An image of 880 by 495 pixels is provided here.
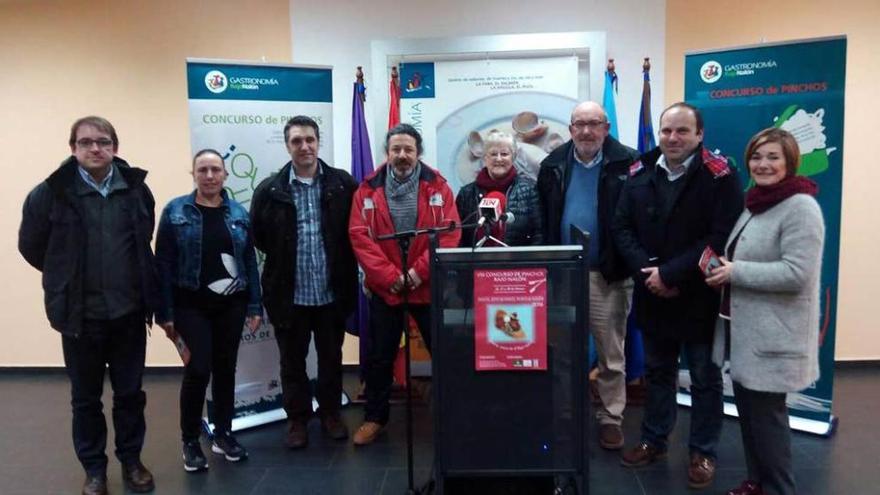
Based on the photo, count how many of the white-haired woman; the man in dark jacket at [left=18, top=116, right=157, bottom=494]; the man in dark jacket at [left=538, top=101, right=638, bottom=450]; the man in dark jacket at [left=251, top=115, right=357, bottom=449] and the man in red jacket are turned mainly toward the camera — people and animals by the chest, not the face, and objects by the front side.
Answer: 5

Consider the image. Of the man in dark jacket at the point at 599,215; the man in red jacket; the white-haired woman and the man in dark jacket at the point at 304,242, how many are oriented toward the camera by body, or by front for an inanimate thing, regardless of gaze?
4

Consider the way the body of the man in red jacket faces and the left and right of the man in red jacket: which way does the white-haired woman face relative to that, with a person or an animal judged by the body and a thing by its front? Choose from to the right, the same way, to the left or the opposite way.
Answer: the same way

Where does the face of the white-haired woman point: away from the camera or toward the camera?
toward the camera

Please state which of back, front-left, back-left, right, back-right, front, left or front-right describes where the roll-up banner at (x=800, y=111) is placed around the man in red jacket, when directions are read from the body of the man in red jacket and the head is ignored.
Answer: left

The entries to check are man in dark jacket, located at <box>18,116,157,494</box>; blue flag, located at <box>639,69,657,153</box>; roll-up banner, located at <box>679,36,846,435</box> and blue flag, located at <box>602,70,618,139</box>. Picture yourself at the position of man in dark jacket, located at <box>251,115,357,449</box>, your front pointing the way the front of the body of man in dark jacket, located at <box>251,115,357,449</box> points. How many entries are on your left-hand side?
3

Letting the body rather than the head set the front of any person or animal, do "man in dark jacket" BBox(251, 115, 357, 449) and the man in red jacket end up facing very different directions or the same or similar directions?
same or similar directions

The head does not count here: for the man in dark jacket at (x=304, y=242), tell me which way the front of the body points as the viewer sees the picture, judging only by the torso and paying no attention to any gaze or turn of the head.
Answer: toward the camera

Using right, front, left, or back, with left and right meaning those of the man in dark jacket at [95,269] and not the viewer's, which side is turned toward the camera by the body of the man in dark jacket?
front

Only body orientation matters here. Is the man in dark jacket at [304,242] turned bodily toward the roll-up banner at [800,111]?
no

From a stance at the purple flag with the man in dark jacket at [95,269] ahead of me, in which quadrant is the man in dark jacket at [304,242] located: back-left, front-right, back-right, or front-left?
front-left

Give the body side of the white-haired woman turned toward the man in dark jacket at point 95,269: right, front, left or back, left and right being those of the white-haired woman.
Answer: right

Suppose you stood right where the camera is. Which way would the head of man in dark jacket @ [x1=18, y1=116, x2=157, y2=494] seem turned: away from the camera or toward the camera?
toward the camera

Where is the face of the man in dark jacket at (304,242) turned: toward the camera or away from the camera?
toward the camera

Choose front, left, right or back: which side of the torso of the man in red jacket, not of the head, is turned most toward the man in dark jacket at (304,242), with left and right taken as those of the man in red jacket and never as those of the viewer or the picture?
right

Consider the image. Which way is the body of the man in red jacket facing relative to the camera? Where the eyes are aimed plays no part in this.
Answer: toward the camera

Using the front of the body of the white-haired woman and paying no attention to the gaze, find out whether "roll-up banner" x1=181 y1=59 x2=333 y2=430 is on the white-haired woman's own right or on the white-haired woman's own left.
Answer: on the white-haired woman's own right

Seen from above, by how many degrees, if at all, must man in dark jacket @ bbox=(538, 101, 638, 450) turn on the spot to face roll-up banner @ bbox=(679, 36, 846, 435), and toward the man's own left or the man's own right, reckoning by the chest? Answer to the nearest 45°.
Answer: approximately 135° to the man's own left
